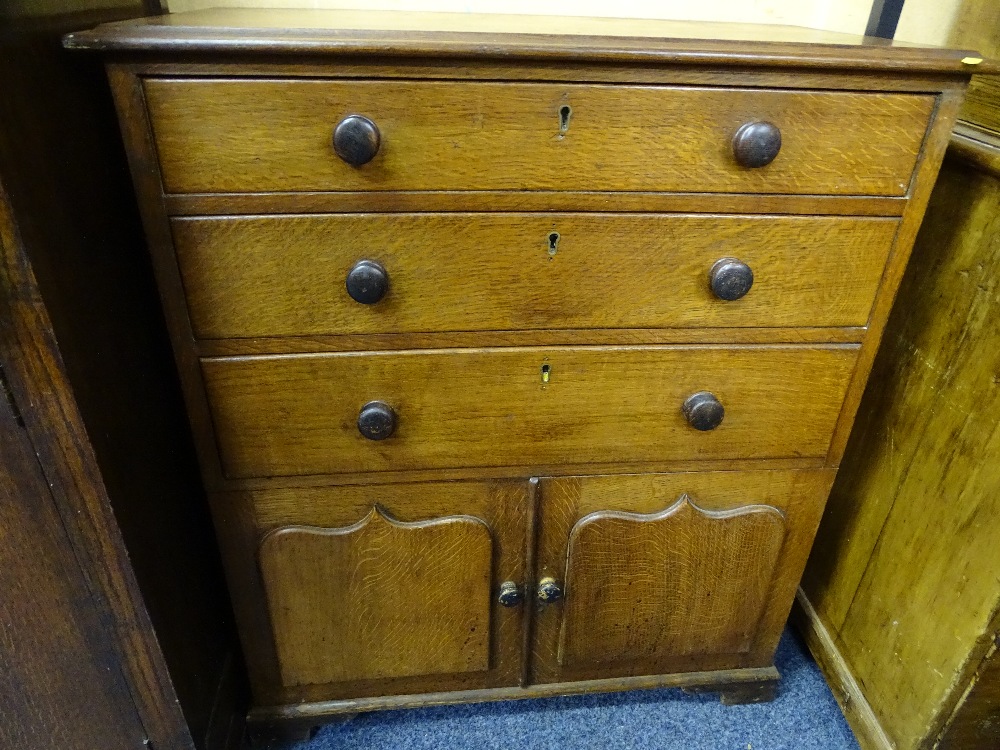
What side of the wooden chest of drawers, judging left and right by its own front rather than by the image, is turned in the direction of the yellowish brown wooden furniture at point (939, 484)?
left

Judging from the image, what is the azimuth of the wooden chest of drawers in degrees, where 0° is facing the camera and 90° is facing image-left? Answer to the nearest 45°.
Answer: approximately 0°
